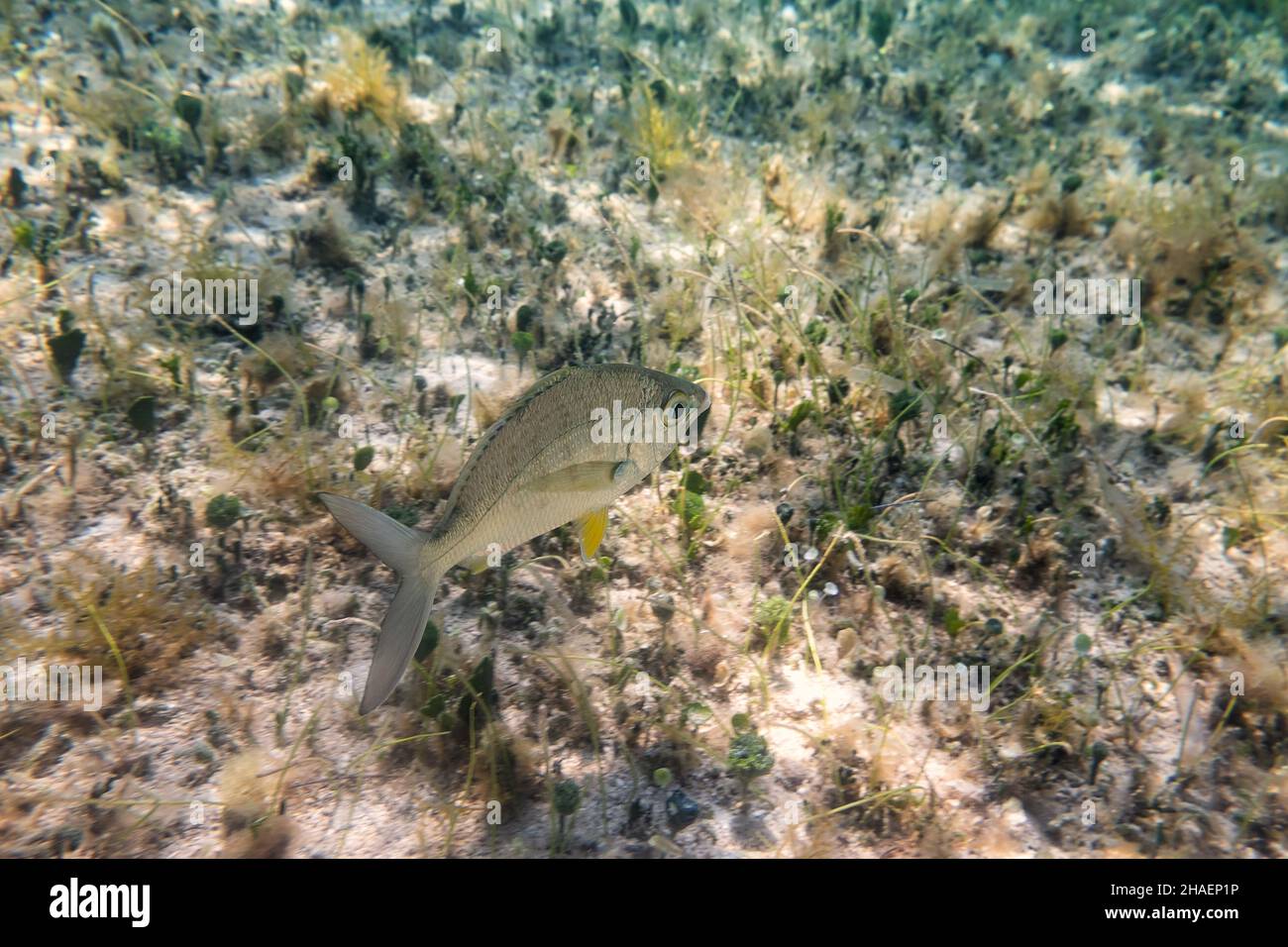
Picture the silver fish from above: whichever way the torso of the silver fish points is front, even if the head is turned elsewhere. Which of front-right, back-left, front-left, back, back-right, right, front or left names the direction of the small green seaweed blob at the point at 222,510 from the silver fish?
back-left

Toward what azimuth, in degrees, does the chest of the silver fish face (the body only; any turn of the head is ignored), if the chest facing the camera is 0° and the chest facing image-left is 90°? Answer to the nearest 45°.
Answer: approximately 270°
